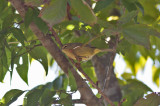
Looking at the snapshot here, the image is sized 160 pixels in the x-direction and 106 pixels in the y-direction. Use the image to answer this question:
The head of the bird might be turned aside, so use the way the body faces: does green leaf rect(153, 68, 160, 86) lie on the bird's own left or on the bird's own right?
on the bird's own right
